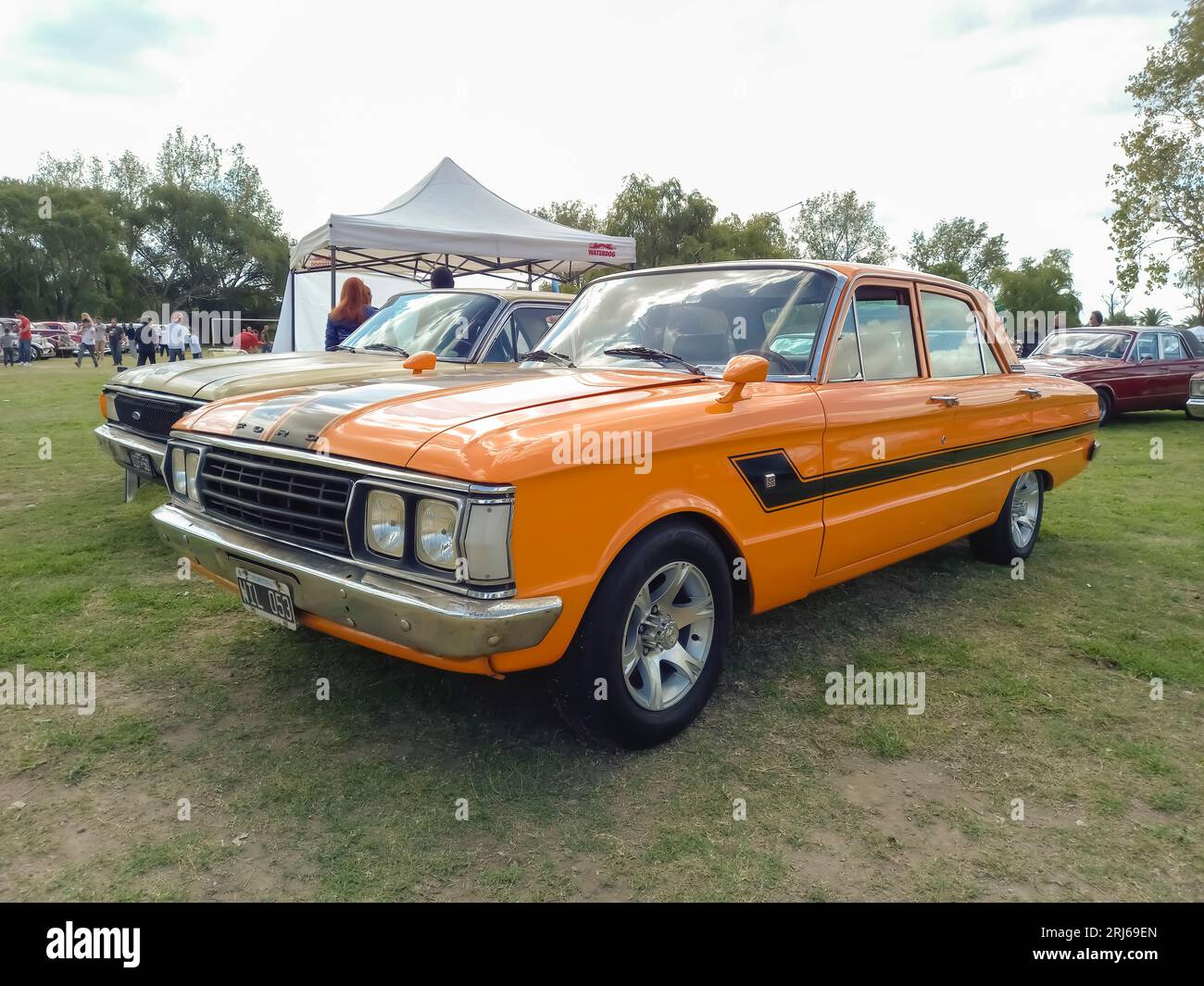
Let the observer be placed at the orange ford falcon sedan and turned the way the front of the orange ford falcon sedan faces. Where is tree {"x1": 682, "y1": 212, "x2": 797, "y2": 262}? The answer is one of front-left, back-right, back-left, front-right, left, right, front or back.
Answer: back-right

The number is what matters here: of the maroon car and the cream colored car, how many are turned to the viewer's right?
0

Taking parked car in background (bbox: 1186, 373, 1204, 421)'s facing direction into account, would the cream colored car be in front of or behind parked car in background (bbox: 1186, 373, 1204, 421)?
in front

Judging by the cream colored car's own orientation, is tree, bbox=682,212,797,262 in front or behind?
behind

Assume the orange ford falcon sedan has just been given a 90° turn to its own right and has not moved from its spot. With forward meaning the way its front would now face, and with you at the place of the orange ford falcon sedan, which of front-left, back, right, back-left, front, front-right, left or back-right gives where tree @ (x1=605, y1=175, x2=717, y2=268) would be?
front-right

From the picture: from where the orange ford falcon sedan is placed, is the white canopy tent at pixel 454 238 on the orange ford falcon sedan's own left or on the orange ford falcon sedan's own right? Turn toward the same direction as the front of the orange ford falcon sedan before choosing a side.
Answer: on the orange ford falcon sedan's own right

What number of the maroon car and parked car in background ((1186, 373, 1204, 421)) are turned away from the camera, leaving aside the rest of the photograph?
0

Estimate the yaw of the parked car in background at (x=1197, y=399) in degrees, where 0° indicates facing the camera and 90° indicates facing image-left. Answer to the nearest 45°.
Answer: approximately 45°

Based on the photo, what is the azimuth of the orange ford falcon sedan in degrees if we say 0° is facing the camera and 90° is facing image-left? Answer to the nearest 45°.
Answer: approximately 45°

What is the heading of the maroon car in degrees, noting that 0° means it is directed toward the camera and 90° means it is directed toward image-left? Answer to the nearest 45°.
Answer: approximately 45°
